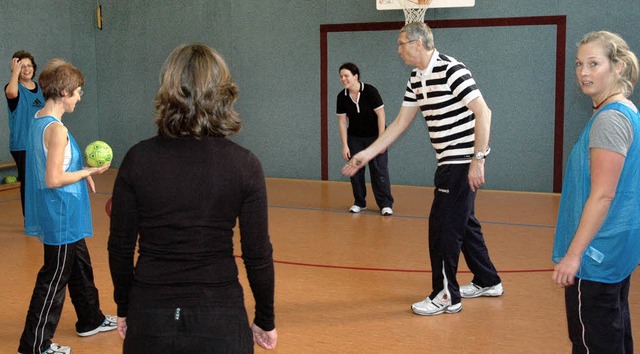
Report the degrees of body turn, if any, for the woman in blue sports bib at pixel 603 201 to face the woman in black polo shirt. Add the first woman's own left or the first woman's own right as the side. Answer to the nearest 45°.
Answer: approximately 45° to the first woman's own right

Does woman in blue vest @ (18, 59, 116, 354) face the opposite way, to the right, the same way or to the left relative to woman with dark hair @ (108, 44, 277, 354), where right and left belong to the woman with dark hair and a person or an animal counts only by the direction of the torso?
to the right

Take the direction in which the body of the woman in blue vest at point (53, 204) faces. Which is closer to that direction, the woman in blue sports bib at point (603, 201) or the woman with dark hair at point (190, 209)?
the woman in blue sports bib

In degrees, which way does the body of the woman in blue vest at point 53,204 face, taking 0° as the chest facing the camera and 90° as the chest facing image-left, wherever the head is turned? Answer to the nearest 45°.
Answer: approximately 270°

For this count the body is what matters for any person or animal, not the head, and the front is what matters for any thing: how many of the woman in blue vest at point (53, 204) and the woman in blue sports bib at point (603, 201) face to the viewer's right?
1

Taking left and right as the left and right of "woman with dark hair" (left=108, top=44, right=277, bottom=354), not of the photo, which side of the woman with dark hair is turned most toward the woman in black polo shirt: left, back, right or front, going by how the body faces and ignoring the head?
front

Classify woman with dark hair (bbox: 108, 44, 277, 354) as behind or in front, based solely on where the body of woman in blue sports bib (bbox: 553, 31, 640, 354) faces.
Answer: in front

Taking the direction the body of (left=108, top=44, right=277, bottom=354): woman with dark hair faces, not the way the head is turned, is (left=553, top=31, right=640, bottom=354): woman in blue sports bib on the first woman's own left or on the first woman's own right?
on the first woman's own right

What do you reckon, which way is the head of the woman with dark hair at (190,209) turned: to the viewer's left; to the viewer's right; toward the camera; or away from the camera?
away from the camera

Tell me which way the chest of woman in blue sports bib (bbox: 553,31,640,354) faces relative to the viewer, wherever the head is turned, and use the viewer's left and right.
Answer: facing to the left of the viewer

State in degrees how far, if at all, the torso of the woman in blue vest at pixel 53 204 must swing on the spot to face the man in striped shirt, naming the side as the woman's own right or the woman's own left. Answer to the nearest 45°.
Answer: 0° — they already face them

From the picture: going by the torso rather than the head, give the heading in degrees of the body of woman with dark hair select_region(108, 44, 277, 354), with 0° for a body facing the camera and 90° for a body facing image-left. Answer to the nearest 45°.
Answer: approximately 180°

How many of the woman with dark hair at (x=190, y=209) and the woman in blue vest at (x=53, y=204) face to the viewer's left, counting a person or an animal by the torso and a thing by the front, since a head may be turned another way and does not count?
0
